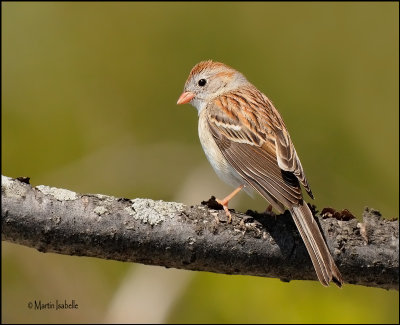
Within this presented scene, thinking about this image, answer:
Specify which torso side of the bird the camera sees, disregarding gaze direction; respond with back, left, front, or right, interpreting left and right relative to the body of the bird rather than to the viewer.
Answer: left
